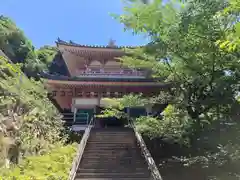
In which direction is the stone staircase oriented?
toward the camera

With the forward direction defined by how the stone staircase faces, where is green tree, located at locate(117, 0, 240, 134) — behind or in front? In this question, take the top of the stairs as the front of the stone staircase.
in front
